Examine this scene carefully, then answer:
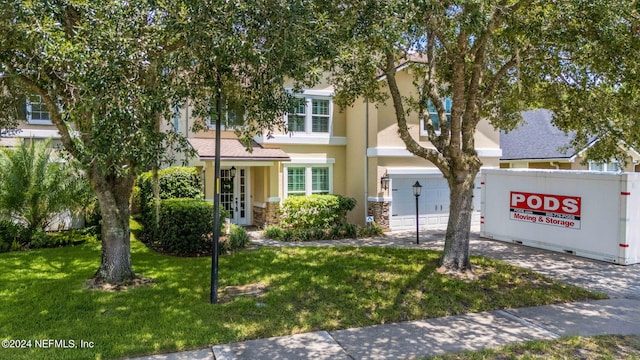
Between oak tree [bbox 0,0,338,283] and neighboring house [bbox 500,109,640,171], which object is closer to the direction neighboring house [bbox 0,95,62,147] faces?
the oak tree

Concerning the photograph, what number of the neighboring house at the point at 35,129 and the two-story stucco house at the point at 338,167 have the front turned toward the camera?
2

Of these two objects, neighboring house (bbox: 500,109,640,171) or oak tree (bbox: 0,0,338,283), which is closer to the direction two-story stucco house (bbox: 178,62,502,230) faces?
the oak tree

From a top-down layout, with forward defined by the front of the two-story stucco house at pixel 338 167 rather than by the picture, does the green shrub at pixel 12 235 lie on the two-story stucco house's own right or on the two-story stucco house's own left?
on the two-story stucco house's own right

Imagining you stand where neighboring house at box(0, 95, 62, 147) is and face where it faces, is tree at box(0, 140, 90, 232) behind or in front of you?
in front

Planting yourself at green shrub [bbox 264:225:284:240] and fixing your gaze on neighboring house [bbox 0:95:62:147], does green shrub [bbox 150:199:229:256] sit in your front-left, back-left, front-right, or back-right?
front-left

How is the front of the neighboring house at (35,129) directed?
toward the camera

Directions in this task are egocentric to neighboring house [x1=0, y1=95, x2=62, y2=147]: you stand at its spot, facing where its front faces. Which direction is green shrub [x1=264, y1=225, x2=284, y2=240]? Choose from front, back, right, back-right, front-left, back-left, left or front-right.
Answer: front-left

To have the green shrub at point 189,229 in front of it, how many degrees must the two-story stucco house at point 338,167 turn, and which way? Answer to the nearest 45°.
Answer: approximately 45° to its right

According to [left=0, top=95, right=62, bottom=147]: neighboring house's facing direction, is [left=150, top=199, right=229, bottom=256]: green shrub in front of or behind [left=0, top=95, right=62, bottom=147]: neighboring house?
in front

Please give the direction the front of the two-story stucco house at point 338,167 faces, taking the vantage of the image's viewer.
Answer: facing the viewer

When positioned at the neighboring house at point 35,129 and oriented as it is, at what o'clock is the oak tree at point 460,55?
The oak tree is roughly at 11 o'clock from the neighboring house.

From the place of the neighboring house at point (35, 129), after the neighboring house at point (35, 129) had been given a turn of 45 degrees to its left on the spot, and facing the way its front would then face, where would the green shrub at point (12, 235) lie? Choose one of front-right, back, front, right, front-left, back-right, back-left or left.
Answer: front-right

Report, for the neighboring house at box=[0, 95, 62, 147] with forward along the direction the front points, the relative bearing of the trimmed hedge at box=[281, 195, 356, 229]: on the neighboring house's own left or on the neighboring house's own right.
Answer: on the neighboring house's own left
